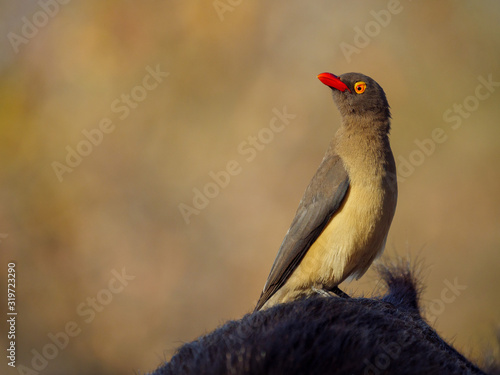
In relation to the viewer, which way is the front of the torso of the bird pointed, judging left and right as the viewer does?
facing the viewer and to the right of the viewer
